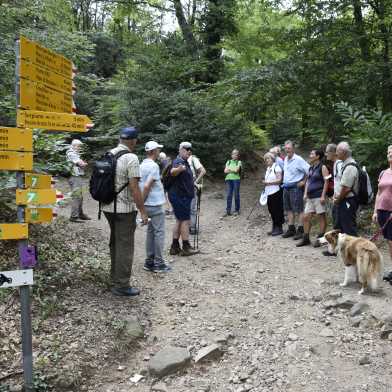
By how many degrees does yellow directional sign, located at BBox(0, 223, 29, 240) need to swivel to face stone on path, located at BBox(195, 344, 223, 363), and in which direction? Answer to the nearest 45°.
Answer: approximately 90° to its left

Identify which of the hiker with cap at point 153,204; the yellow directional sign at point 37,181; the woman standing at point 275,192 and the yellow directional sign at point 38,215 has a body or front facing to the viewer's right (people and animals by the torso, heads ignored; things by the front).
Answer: the hiker with cap

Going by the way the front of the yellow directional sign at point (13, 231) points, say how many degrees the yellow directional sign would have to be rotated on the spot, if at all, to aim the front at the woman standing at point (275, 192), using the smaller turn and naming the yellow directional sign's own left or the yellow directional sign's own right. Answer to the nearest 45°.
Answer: approximately 135° to the yellow directional sign's own left

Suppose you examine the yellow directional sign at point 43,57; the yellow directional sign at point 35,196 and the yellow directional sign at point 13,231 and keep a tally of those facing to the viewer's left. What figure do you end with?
0

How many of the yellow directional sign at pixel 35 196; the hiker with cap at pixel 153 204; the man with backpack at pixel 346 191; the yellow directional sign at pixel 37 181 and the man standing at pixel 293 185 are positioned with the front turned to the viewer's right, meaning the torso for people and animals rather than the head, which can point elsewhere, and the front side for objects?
1

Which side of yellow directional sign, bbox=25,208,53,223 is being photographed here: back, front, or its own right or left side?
front

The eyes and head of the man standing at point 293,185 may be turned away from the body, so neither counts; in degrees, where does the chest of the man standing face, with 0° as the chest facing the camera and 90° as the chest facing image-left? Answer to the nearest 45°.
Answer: approximately 45°

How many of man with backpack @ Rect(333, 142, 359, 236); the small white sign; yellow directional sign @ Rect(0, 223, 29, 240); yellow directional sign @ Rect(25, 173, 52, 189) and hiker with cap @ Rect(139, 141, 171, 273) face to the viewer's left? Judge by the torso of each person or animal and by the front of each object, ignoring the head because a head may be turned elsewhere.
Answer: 1

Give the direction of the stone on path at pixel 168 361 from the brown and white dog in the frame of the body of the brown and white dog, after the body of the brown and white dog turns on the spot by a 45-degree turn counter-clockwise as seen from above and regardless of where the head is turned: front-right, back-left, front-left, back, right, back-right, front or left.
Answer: front-left

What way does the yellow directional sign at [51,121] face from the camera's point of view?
toward the camera

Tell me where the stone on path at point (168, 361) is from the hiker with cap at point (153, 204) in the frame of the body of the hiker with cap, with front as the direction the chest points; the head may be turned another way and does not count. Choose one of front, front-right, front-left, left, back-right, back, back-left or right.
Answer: right

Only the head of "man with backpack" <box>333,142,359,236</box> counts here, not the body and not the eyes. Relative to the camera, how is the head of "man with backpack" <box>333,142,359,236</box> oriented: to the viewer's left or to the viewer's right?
to the viewer's left

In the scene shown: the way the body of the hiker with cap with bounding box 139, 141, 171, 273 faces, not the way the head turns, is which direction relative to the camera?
to the viewer's right
